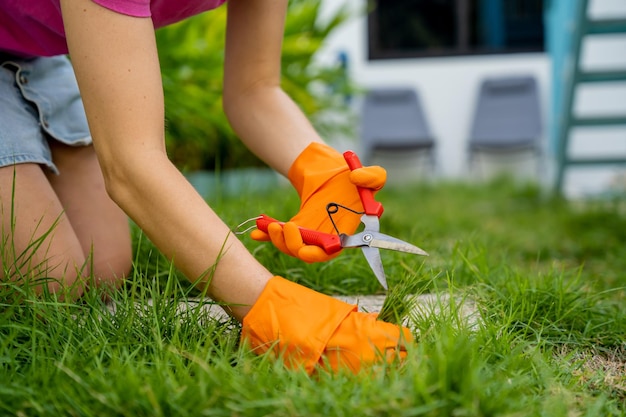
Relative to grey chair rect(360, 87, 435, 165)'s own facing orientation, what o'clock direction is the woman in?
The woman is roughly at 12 o'clock from the grey chair.

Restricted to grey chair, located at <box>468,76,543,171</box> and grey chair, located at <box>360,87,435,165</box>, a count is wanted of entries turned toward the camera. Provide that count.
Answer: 2

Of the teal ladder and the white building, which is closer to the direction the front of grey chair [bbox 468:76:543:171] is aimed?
the teal ladder

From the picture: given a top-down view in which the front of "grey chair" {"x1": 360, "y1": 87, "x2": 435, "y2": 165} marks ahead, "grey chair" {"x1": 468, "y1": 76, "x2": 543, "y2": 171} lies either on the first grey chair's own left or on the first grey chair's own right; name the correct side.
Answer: on the first grey chair's own left

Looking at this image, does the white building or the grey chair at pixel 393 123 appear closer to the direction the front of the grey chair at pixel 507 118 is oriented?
the grey chair

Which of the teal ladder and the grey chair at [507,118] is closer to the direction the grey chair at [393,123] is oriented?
the teal ladder

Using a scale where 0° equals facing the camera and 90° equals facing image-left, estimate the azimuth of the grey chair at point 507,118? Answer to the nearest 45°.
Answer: approximately 0°

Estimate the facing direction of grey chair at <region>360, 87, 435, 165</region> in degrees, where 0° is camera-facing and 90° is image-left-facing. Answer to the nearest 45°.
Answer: approximately 0°

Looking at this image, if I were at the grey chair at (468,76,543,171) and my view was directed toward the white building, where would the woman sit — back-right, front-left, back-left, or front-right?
back-left
